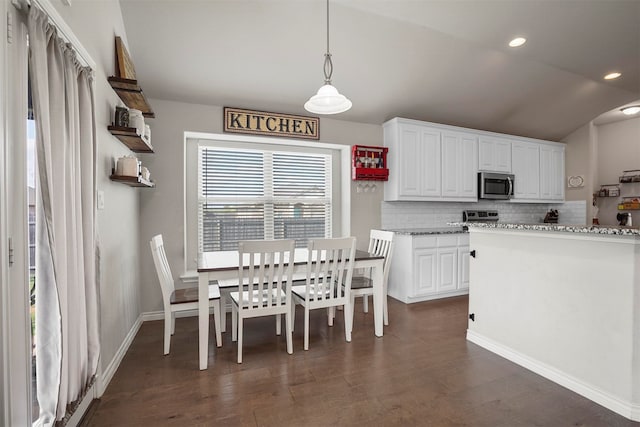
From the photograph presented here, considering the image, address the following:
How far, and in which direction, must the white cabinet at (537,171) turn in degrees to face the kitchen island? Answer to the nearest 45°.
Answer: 0° — it already faces it

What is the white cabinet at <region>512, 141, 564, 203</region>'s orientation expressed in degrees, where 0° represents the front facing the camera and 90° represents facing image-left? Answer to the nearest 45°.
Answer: approximately 0°

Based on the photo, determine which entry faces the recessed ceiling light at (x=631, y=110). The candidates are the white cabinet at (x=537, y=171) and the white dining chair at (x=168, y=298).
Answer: the white dining chair

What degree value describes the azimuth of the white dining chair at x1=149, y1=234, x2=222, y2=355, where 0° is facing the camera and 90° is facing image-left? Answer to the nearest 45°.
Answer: approximately 270°

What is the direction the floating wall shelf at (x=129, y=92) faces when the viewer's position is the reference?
facing to the right of the viewer

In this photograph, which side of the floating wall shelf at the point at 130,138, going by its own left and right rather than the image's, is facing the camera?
right
